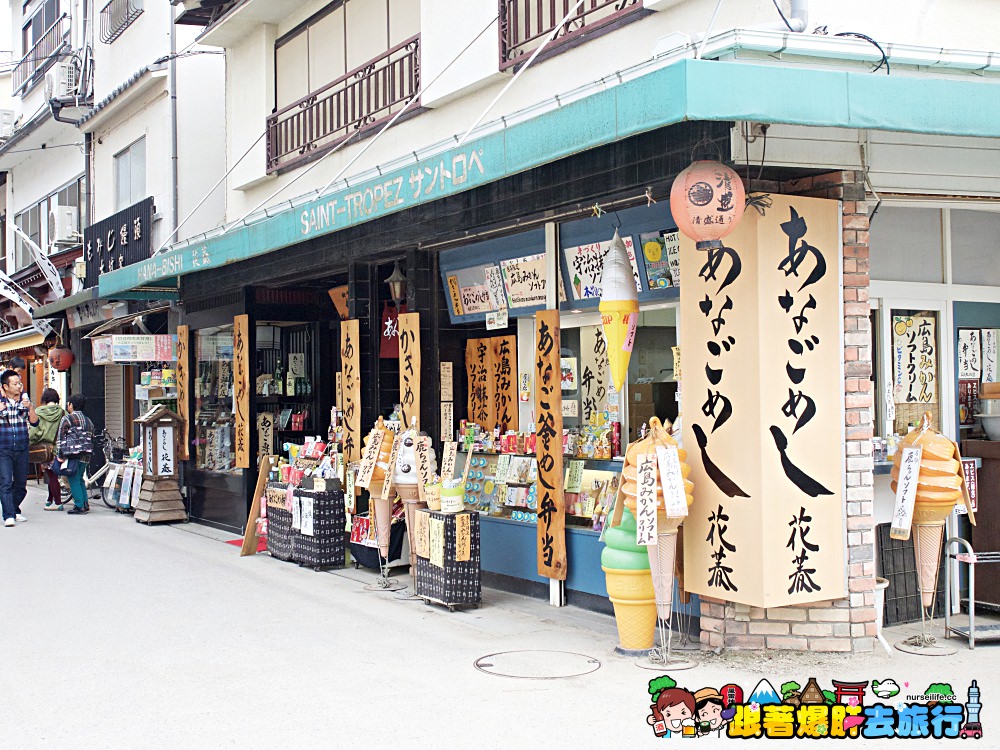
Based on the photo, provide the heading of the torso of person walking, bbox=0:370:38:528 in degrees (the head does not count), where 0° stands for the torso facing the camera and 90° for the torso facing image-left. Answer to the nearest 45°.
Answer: approximately 0°

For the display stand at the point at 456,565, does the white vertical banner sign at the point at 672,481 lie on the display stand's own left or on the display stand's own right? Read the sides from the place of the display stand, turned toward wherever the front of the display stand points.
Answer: on the display stand's own left

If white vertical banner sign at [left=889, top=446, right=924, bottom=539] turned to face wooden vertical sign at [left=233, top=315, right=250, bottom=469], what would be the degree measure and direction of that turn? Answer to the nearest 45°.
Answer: approximately 135° to its right

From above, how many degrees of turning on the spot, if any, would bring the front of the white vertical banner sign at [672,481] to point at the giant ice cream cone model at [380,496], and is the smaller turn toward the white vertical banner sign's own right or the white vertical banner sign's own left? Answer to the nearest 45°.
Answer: approximately 135° to the white vertical banner sign's own right

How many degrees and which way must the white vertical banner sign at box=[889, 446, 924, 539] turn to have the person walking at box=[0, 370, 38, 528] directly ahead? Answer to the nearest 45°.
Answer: approximately 90° to its right

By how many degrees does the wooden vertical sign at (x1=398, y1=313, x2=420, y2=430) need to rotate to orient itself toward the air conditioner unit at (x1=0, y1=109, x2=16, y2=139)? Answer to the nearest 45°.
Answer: approximately 90° to its right
